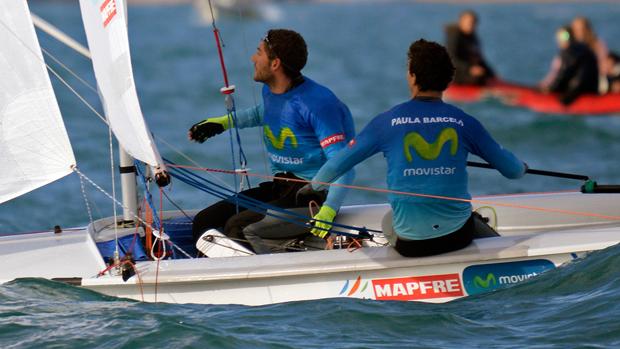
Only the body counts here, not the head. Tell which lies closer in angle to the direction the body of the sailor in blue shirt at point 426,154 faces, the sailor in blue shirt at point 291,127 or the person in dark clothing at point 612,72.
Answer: the person in dark clothing

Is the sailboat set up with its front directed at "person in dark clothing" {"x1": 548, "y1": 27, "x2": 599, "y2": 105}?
no

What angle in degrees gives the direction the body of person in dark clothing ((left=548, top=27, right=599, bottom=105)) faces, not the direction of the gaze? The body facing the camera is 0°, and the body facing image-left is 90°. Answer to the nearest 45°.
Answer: approximately 45°

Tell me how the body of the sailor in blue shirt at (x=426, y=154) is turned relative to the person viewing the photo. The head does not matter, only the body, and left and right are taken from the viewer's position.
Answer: facing away from the viewer

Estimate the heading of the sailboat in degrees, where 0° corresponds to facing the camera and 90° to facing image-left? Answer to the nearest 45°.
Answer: approximately 90°

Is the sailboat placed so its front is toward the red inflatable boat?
no

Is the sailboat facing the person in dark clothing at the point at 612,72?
no

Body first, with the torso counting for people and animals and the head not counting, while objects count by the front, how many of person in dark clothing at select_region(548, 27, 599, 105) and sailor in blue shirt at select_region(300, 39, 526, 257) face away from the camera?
1

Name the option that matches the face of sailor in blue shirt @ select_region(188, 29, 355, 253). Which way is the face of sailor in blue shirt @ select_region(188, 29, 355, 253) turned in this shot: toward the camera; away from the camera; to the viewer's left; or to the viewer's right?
to the viewer's left

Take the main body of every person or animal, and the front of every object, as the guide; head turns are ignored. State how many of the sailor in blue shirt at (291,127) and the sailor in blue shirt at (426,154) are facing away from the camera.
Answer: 1

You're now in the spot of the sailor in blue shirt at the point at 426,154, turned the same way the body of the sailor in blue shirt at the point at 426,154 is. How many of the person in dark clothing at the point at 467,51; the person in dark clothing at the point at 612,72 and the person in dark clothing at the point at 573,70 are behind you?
0

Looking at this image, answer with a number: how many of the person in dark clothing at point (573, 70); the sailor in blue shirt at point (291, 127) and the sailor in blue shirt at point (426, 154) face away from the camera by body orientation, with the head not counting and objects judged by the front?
1
